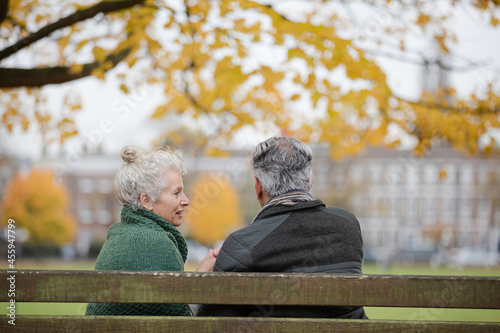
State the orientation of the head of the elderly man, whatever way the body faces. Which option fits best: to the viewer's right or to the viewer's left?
to the viewer's left

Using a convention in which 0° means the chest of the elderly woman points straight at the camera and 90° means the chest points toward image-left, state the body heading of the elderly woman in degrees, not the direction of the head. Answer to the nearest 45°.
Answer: approximately 225°

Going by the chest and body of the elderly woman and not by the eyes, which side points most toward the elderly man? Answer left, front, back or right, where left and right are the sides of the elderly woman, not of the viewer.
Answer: right

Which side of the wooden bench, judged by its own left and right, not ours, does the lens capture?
back

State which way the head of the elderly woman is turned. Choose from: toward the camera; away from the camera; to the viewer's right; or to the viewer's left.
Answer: to the viewer's right
